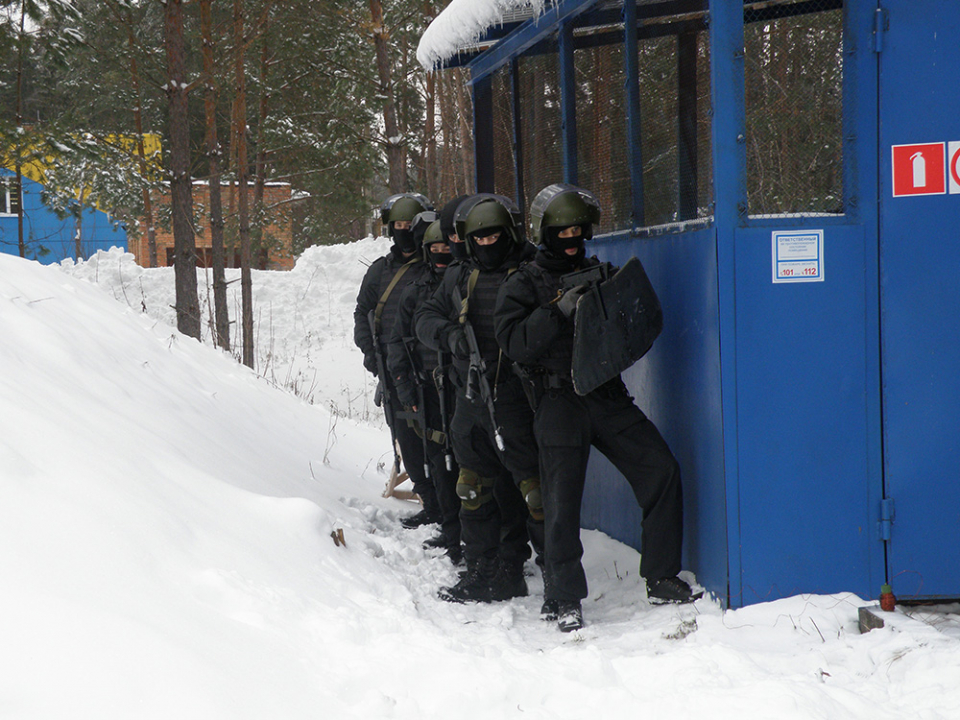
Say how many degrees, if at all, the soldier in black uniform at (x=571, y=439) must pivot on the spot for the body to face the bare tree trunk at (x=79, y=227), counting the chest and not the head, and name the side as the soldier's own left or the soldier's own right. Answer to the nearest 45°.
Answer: approximately 180°

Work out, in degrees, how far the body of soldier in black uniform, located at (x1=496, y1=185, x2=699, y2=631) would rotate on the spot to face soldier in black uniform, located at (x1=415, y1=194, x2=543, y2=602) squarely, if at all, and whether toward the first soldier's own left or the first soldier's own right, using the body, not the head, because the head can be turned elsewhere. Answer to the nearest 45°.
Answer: approximately 180°

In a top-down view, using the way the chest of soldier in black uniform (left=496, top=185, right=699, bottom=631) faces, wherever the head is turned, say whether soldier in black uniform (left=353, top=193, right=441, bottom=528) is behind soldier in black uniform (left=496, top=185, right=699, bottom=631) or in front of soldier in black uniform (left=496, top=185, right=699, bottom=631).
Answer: behind

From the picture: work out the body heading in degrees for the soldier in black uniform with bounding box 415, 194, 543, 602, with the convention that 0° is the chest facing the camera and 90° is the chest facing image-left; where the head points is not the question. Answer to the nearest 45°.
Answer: approximately 0°

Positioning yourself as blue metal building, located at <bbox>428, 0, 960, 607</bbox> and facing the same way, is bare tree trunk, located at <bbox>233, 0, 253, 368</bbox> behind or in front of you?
behind

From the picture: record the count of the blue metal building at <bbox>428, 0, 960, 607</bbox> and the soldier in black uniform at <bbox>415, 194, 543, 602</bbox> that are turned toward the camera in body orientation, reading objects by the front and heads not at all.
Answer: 2

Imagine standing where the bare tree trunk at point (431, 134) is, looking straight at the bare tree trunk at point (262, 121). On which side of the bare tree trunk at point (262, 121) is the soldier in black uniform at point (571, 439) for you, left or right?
left

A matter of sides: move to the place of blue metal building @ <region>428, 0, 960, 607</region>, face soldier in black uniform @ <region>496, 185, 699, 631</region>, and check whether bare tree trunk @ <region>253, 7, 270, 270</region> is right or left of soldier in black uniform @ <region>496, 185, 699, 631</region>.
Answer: right

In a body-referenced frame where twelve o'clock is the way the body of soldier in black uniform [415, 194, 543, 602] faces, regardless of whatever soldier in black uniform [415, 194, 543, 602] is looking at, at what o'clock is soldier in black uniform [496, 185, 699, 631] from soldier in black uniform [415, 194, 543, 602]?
soldier in black uniform [496, 185, 699, 631] is roughly at 11 o'clock from soldier in black uniform [415, 194, 543, 602].

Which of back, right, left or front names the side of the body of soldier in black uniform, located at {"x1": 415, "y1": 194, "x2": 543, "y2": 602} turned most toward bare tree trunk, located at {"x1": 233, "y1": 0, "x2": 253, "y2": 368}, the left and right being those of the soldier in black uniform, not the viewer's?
back

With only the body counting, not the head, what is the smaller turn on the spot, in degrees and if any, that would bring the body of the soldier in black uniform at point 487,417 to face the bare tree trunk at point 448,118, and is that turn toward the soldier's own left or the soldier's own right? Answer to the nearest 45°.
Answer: approximately 180°
